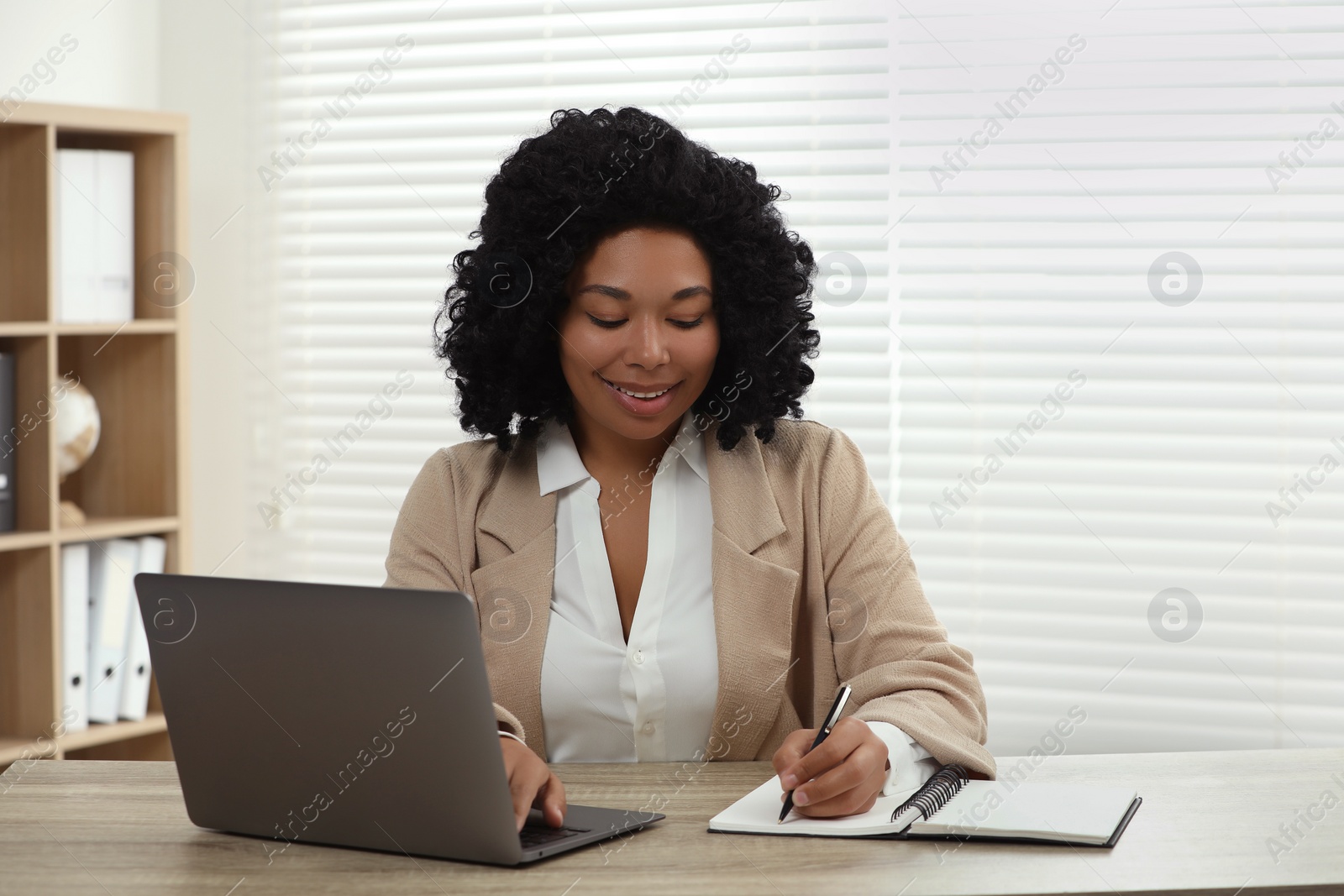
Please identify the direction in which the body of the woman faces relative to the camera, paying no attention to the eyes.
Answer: toward the camera

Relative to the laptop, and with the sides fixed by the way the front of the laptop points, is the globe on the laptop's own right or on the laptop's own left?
on the laptop's own left

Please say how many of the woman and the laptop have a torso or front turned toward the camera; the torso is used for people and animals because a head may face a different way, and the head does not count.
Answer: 1

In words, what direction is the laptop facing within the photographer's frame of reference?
facing away from the viewer and to the right of the viewer

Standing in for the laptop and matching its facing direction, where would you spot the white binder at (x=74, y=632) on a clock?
The white binder is roughly at 10 o'clock from the laptop.

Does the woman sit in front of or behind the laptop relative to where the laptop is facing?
in front

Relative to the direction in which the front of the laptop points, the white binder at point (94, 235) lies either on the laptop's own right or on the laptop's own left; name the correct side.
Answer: on the laptop's own left

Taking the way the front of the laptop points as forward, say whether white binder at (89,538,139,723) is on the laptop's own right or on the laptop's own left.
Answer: on the laptop's own left

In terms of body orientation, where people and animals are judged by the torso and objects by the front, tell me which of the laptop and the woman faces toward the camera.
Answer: the woman

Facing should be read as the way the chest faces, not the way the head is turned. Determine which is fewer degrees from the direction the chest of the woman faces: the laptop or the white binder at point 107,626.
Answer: the laptop
